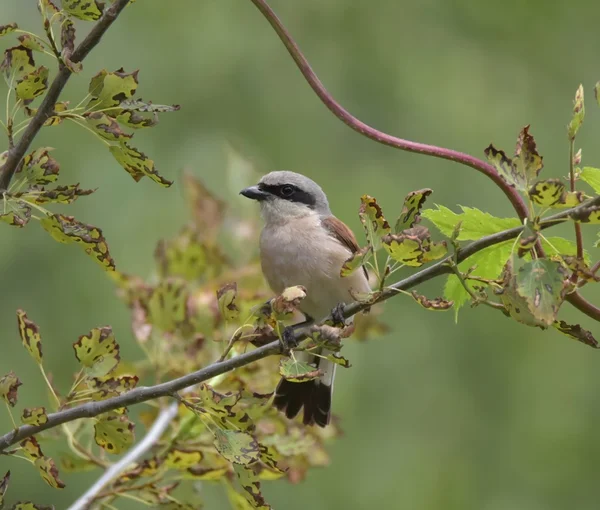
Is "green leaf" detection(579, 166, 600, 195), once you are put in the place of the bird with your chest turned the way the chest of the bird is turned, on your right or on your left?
on your left

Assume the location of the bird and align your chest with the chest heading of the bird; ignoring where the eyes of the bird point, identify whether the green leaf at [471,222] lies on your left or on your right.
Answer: on your left

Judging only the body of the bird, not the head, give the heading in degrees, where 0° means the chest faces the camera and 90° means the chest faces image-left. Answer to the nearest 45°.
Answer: approximately 45°

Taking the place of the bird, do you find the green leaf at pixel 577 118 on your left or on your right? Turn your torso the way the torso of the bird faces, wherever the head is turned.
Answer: on your left

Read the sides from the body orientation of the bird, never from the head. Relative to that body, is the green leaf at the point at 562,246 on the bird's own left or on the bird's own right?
on the bird's own left

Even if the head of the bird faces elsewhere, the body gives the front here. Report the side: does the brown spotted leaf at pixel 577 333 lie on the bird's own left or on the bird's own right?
on the bird's own left
